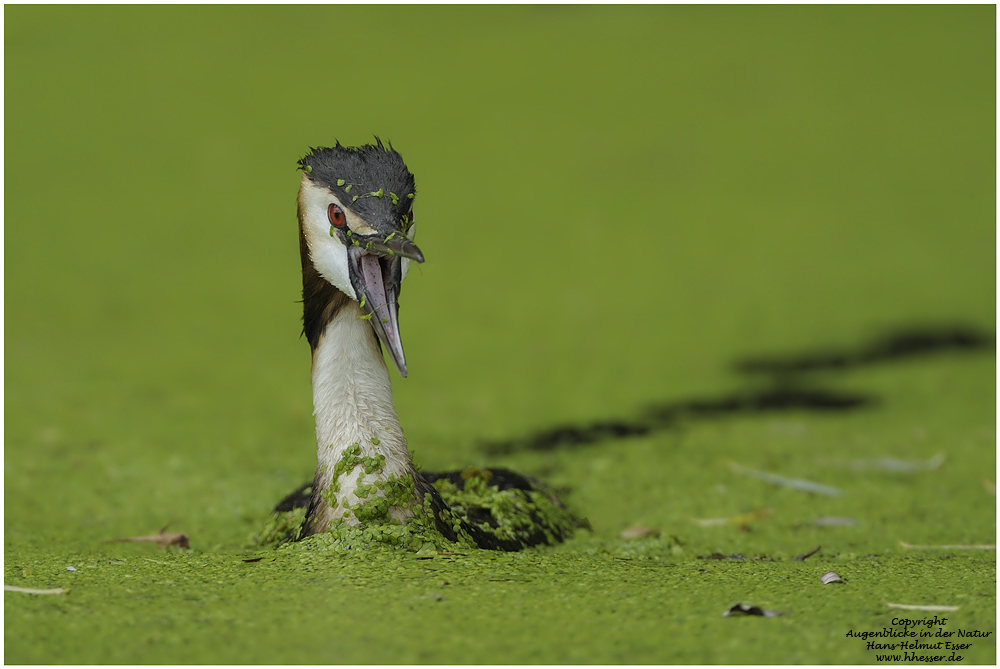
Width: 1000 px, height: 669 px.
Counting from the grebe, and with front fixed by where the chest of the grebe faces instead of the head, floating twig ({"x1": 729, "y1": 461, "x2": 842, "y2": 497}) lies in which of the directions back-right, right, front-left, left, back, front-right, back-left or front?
back

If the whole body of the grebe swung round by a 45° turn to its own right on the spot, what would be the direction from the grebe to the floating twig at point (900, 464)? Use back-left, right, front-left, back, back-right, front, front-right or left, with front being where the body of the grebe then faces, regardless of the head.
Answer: back-right

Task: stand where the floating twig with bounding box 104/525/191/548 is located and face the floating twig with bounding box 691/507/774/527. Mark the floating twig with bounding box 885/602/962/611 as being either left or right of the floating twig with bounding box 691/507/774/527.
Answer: right

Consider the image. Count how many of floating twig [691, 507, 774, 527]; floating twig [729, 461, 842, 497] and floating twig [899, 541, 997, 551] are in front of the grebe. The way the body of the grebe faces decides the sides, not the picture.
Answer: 0

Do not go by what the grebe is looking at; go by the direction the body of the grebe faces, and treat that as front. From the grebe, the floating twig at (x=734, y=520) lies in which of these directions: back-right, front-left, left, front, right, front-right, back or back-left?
back

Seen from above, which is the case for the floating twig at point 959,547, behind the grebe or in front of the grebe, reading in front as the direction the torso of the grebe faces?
behind

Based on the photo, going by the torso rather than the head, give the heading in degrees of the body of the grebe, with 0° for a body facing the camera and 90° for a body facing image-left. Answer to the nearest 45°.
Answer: approximately 45°

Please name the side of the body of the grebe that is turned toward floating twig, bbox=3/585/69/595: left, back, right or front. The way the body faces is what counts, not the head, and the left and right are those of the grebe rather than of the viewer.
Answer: front

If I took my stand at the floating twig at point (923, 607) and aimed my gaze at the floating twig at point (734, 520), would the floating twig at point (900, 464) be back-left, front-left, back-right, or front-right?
front-right
